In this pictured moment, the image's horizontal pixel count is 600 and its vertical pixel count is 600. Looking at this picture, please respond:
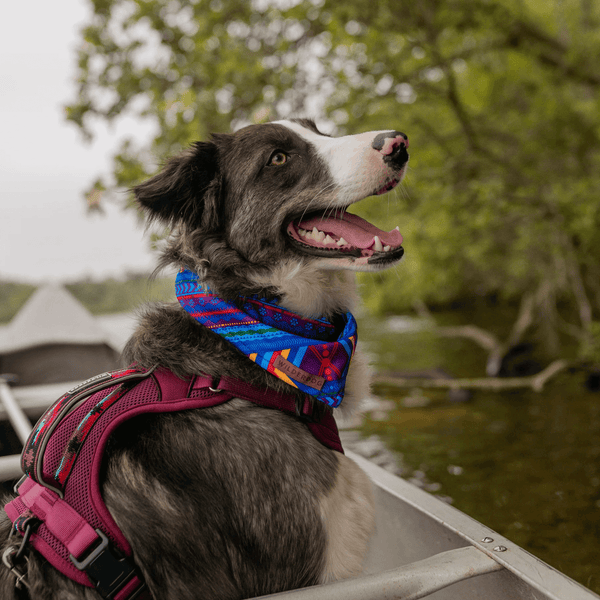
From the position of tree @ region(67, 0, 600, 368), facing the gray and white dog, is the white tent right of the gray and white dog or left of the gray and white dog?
right

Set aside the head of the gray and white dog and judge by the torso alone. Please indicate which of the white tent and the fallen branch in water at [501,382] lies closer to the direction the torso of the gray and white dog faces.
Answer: the fallen branch in water

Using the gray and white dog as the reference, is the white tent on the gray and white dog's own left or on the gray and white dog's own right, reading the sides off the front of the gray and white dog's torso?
on the gray and white dog's own left
